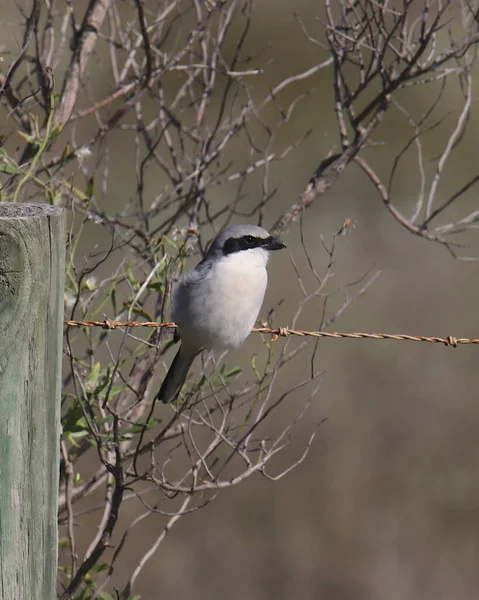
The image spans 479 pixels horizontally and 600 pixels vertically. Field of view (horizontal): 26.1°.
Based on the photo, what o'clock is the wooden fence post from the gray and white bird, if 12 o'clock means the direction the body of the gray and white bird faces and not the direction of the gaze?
The wooden fence post is roughly at 4 o'clock from the gray and white bird.

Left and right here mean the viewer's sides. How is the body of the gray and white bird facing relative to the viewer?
facing the viewer and to the right of the viewer
